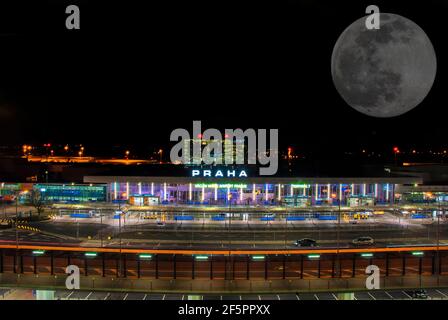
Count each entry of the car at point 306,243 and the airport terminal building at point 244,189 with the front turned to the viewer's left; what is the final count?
1

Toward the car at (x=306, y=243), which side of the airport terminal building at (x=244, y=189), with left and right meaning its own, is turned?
front

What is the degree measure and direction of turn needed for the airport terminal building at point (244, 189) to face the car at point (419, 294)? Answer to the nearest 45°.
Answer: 0° — it already faces it

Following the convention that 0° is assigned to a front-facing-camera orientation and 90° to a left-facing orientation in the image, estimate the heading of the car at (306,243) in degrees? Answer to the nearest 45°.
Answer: approximately 90°

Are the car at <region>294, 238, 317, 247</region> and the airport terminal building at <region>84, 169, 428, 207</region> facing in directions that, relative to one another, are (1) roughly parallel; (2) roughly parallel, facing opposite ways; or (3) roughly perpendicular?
roughly perpendicular

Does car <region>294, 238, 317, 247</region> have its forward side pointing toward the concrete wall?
no

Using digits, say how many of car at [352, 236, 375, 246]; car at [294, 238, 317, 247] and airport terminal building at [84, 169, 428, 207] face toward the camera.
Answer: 1

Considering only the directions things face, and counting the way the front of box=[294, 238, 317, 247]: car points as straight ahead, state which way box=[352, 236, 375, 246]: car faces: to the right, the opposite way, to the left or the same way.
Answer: the same way

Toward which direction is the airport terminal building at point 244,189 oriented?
toward the camera

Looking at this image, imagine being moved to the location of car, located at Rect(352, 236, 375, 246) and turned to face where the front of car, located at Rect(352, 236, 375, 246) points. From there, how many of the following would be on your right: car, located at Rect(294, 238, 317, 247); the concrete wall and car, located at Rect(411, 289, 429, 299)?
0

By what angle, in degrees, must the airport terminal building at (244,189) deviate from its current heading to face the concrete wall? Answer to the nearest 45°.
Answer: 0° — it already faces it

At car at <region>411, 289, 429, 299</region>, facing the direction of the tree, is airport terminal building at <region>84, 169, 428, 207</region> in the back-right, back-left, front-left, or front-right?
front-right

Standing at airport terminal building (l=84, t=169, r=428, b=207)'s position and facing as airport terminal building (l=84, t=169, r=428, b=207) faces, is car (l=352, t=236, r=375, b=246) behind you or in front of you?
in front

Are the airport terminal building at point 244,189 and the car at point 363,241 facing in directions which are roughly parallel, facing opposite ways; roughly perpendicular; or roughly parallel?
roughly perpendicular

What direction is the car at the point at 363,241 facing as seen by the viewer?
to the viewer's left
